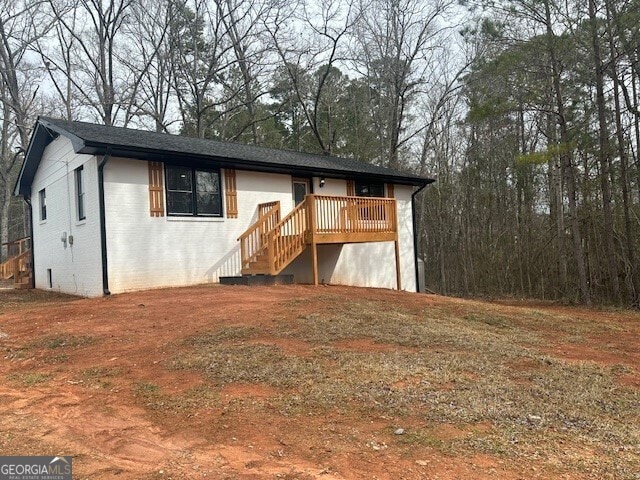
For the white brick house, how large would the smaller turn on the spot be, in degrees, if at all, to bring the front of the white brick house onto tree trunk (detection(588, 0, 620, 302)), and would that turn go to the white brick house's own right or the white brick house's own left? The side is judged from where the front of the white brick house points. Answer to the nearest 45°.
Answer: approximately 45° to the white brick house's own left

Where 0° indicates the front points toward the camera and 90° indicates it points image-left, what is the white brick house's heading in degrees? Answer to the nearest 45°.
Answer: approximately 315°
